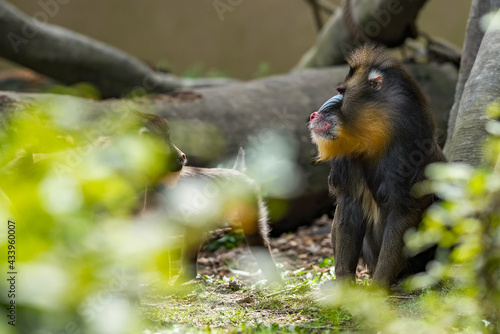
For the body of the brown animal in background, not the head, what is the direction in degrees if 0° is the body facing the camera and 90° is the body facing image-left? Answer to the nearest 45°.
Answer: approximately 90°

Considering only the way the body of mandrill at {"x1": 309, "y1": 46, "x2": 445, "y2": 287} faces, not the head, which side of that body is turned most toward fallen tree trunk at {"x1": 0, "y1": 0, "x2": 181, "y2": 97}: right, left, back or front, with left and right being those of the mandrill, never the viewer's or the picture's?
right

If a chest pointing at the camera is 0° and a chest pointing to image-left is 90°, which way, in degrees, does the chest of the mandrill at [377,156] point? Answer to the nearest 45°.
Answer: approximately 45°

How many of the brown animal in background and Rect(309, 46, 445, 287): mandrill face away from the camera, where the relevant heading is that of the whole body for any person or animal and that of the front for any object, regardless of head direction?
0
